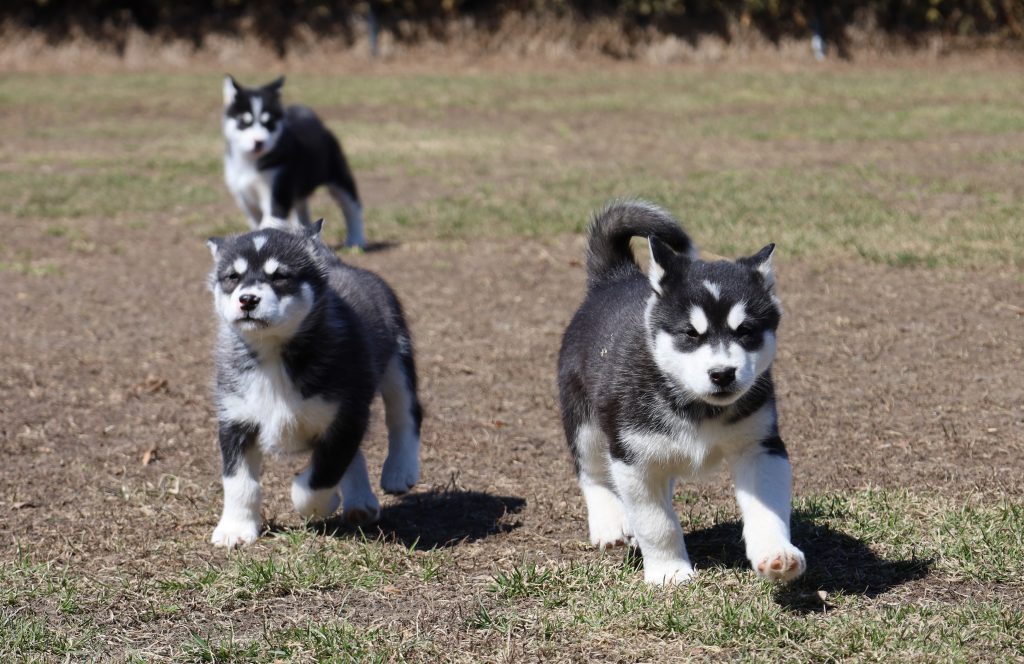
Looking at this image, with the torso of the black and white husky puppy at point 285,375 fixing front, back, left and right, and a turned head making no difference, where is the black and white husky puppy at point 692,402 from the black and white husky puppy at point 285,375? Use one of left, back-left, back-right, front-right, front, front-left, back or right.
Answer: left

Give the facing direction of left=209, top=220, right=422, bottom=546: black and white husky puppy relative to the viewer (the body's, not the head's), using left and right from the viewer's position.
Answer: facing the viewer and to the left of the viewer

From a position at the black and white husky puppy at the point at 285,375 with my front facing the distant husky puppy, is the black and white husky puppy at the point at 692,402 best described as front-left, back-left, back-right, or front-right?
back-right

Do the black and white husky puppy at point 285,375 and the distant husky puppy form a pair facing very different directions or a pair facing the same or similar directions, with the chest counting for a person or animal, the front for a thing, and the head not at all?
same or similar directions

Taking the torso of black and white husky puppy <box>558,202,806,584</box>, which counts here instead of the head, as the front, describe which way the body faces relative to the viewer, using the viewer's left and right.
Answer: facing the viewer and to the right of the viewer

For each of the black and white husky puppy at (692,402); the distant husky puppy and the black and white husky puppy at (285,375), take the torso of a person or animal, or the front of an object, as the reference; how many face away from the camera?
0

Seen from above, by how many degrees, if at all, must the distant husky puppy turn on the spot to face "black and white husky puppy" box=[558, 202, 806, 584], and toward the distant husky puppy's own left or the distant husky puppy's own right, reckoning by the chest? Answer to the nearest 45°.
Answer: approximately 45° to the distant husky puppy's own left

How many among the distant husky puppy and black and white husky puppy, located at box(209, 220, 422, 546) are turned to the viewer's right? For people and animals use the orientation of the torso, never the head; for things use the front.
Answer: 0

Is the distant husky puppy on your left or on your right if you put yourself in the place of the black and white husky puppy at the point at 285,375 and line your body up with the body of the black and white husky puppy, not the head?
on your right

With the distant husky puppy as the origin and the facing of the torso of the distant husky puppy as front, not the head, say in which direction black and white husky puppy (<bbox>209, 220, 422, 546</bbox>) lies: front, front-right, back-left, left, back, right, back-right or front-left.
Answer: front-left
